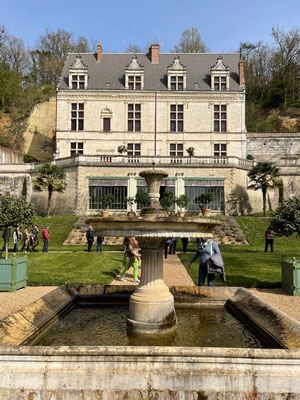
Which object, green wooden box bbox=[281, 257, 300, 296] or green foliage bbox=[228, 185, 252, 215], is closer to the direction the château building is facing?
the green wooden box

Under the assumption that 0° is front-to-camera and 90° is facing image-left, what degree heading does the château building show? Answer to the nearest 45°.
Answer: approximately 0°

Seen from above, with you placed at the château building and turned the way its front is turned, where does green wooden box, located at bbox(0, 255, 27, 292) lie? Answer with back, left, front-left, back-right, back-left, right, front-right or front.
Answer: front

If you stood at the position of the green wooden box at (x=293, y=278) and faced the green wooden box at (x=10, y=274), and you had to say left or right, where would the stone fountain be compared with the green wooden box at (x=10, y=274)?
left

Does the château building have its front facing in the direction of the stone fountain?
yes

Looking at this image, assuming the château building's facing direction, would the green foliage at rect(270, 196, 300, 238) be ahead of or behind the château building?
ahead

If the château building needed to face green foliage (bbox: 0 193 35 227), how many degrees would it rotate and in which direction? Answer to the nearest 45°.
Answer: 0° — it already faces it

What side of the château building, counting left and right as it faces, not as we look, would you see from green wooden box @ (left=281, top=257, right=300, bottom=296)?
front

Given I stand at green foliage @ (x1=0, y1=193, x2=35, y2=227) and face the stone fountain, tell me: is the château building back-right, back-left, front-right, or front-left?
back-left
